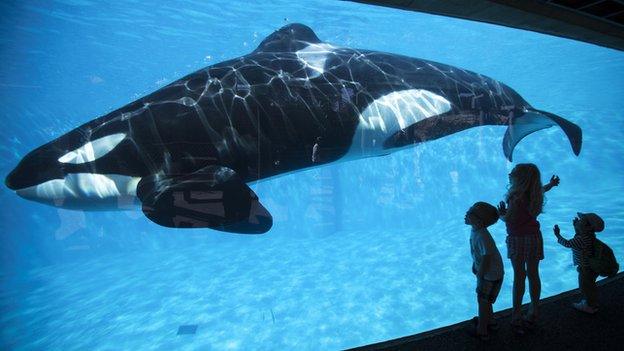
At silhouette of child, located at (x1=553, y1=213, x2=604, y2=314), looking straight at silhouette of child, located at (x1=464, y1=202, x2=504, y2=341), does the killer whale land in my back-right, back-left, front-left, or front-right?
front-right

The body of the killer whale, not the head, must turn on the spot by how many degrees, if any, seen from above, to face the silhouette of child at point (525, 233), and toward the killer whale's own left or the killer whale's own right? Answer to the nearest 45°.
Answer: approximately 135° to the killer whale's own left

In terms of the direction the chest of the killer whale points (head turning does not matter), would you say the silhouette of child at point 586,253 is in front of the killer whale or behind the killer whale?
behind

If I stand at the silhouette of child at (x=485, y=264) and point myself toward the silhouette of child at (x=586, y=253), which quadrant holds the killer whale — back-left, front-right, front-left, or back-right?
back-left

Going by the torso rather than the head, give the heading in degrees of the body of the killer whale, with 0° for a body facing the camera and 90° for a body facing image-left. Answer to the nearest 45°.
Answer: approximately 90°
